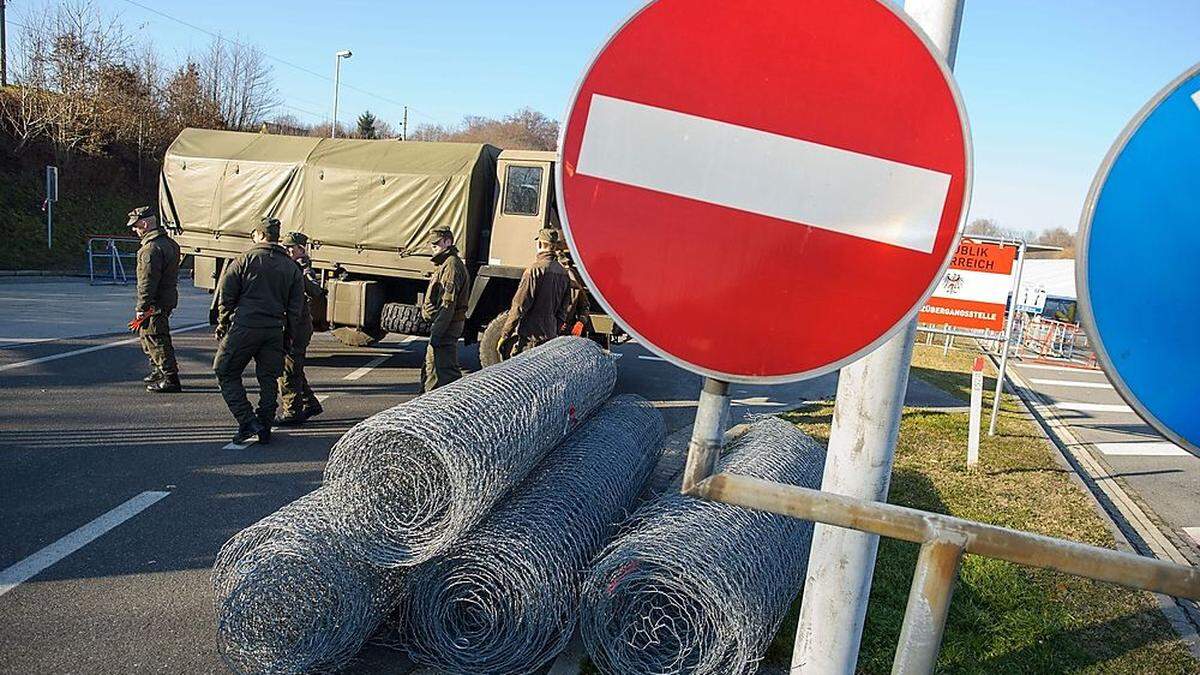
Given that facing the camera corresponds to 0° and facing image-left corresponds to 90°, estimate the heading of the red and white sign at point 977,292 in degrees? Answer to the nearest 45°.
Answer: approximately 0°

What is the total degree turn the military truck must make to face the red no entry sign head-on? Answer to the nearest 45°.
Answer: approximately 45° to its right

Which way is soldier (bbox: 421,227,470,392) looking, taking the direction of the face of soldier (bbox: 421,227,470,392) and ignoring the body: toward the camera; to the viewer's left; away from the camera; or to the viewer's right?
to the viewer's left

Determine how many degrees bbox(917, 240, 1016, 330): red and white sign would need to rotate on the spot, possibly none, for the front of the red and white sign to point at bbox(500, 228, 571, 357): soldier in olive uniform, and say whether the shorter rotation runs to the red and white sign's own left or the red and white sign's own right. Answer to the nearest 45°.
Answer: approximately 45° to the red and white sign's own right

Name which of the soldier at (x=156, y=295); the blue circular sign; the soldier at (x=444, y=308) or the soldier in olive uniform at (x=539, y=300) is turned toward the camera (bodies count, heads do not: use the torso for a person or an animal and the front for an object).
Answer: the blue circular sign

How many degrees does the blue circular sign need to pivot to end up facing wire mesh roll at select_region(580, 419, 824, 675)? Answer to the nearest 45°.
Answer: approximately 135° to its right

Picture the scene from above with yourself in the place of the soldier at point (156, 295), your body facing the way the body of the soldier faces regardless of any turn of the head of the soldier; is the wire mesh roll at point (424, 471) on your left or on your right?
on your left

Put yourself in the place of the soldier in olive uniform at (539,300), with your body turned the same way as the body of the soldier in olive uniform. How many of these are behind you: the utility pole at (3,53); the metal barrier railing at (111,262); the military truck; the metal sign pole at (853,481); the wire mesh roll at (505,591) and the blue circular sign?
3

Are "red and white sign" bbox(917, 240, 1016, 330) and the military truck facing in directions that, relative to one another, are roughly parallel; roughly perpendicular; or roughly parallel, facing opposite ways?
roughly perpendicular
